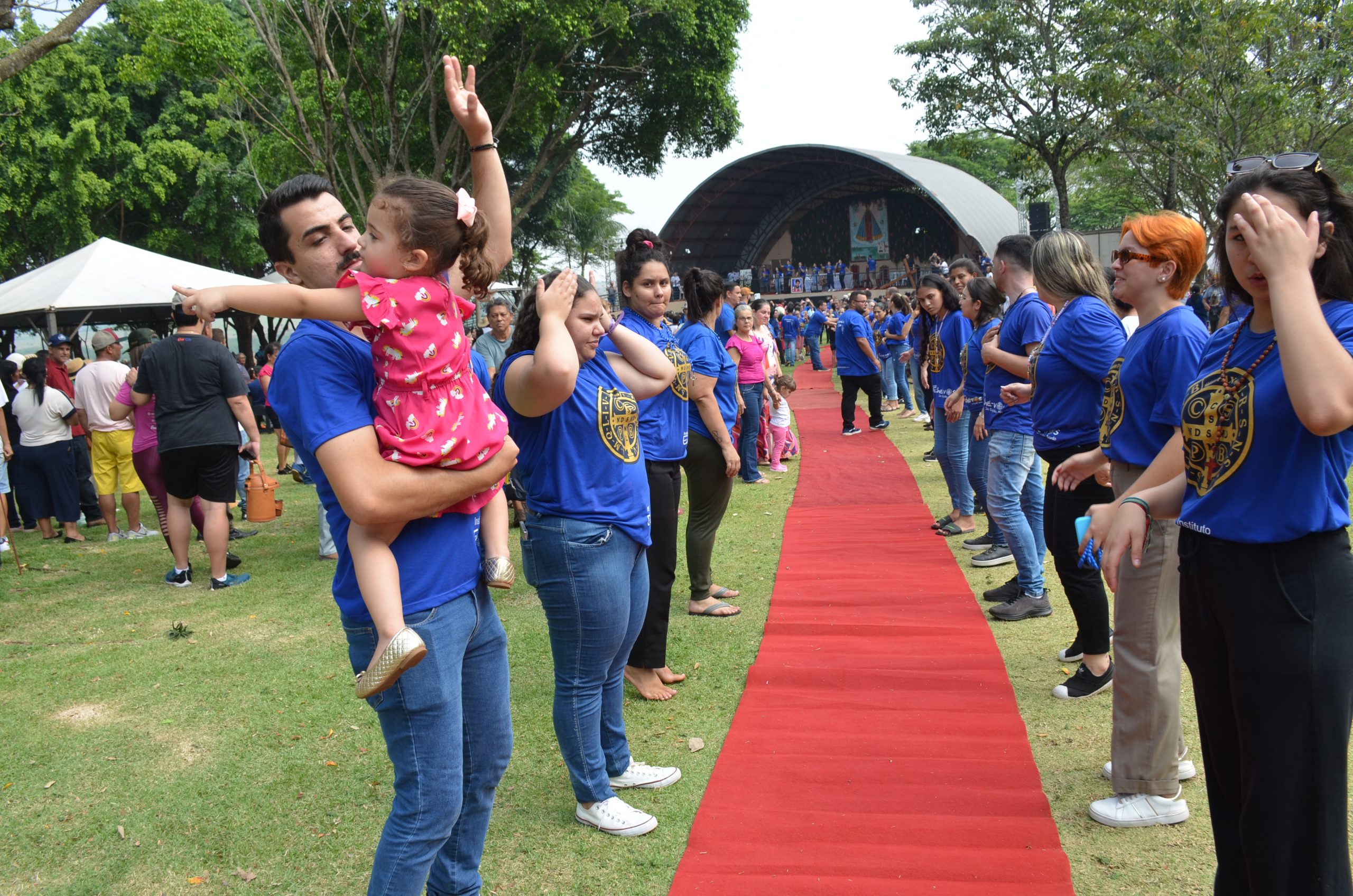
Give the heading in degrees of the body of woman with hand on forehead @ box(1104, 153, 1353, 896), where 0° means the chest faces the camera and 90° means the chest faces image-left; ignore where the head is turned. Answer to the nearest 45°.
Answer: approximately 45°

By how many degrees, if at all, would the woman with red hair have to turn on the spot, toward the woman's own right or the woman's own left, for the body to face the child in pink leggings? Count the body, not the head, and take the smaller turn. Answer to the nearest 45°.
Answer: approximately 45° to the woman's own right

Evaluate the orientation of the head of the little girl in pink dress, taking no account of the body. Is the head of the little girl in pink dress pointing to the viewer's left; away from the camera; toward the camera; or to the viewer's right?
to the viewer's left

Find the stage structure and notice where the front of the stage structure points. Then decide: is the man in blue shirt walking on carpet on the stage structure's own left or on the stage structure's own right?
on the stage structure's own left

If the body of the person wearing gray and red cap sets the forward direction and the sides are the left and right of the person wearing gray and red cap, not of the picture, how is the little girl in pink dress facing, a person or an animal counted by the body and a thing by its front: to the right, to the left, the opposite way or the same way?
to the left

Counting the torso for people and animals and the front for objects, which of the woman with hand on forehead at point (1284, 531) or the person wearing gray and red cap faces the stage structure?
the person wearing gray and red cap

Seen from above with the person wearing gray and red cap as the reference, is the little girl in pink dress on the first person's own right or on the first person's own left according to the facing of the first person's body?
on the first person's own right

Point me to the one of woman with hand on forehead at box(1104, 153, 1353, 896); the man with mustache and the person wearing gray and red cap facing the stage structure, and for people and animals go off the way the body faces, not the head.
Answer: the person wearing gray and red cap

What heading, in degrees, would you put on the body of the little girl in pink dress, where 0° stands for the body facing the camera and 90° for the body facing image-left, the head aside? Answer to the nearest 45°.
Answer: approximately 135°

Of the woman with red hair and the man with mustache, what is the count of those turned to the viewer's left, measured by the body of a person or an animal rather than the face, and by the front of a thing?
1

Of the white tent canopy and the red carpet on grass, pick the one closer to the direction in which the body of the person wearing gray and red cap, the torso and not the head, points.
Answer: the white tent canopy

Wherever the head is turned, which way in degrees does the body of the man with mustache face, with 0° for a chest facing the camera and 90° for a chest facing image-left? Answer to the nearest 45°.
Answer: approximately 315°

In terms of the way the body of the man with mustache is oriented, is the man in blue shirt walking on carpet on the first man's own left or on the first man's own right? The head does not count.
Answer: on the first man's own left

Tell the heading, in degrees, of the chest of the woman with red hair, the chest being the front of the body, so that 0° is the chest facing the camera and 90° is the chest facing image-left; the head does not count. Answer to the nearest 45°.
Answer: approximately 90°
